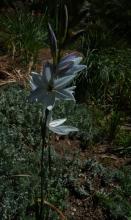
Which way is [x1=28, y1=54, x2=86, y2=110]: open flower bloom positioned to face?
toward the camera

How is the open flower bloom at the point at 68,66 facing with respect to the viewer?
to the viewer's right

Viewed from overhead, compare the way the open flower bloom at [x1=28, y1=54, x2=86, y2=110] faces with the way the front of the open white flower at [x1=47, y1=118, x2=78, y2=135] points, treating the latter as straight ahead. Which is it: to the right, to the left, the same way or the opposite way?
to the right

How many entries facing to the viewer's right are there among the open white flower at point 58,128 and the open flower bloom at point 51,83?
1

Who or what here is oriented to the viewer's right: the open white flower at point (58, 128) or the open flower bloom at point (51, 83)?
the open white flower

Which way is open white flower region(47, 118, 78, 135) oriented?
to the viewer's right

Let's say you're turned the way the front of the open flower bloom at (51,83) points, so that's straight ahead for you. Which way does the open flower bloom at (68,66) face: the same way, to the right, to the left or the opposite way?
to the left
